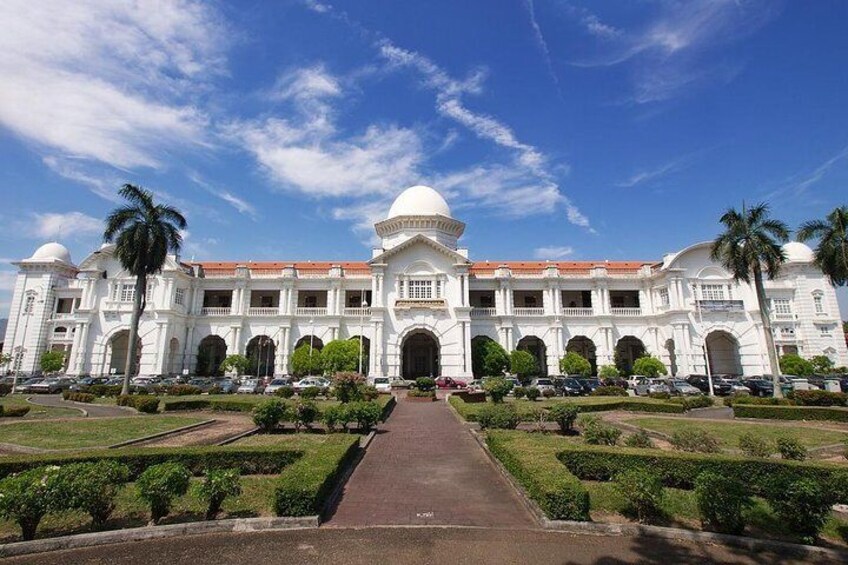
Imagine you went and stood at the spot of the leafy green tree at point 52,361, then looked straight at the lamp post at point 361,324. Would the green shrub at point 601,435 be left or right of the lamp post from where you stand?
right

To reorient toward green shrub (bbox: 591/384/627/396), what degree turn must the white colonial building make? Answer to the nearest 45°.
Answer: approximately 45° to its left

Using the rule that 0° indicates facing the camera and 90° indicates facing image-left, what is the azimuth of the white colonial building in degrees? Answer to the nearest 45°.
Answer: approximately 0°

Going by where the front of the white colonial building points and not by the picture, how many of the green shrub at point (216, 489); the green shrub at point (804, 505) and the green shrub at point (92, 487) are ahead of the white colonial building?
3

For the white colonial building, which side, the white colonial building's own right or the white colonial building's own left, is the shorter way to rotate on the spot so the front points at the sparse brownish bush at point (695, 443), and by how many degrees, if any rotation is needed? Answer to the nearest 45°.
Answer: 0° — it already faces it

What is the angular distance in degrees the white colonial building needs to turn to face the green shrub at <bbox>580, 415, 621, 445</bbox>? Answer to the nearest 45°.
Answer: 0° — it already faces it

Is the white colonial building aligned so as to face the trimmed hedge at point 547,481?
yes
